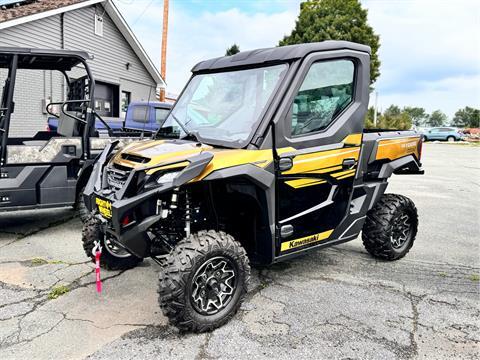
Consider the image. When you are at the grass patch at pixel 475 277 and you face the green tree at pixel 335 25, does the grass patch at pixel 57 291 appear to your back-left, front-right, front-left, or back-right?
back-left

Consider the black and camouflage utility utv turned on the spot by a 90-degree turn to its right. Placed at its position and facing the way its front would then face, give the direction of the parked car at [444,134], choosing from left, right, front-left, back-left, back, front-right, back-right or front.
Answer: front-right

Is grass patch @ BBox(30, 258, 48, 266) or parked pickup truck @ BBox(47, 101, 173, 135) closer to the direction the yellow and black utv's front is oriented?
the grass patch

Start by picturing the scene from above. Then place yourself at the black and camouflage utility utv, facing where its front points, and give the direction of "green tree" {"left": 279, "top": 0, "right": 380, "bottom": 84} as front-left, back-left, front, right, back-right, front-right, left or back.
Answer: back-right

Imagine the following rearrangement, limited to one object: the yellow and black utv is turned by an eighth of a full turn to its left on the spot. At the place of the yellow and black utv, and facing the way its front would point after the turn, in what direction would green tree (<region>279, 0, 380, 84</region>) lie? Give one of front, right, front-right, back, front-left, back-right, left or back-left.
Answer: back

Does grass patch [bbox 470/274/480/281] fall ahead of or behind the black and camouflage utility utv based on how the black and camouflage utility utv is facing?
behind

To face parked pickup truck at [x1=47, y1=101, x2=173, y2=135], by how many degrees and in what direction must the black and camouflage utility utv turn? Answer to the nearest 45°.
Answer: approximately 90° to its right

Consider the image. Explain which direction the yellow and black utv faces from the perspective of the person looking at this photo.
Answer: facing the viewer and to the left of the viewer

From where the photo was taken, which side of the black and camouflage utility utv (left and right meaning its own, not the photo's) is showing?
left
